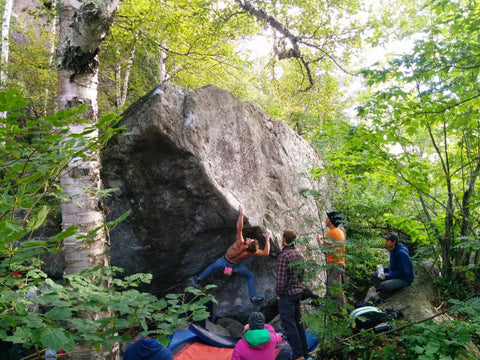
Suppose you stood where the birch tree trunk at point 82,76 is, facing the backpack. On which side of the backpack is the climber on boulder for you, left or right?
left

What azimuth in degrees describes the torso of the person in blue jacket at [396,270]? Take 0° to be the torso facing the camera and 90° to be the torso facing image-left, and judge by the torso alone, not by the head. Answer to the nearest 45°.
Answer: approximately 90°

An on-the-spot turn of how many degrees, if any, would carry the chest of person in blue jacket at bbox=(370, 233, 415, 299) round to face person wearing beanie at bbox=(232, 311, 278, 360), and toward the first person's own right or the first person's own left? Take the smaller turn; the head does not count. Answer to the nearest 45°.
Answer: approximately 45° to the first person's own left

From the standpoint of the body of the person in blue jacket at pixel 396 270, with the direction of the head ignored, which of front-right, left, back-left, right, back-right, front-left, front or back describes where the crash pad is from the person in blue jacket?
front-left

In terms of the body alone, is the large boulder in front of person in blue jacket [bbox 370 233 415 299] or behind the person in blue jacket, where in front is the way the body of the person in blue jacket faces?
in front

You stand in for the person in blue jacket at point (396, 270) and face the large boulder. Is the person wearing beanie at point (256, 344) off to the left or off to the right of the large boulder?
left

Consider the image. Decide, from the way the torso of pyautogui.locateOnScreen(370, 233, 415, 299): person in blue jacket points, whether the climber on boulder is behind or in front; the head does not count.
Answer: in front
